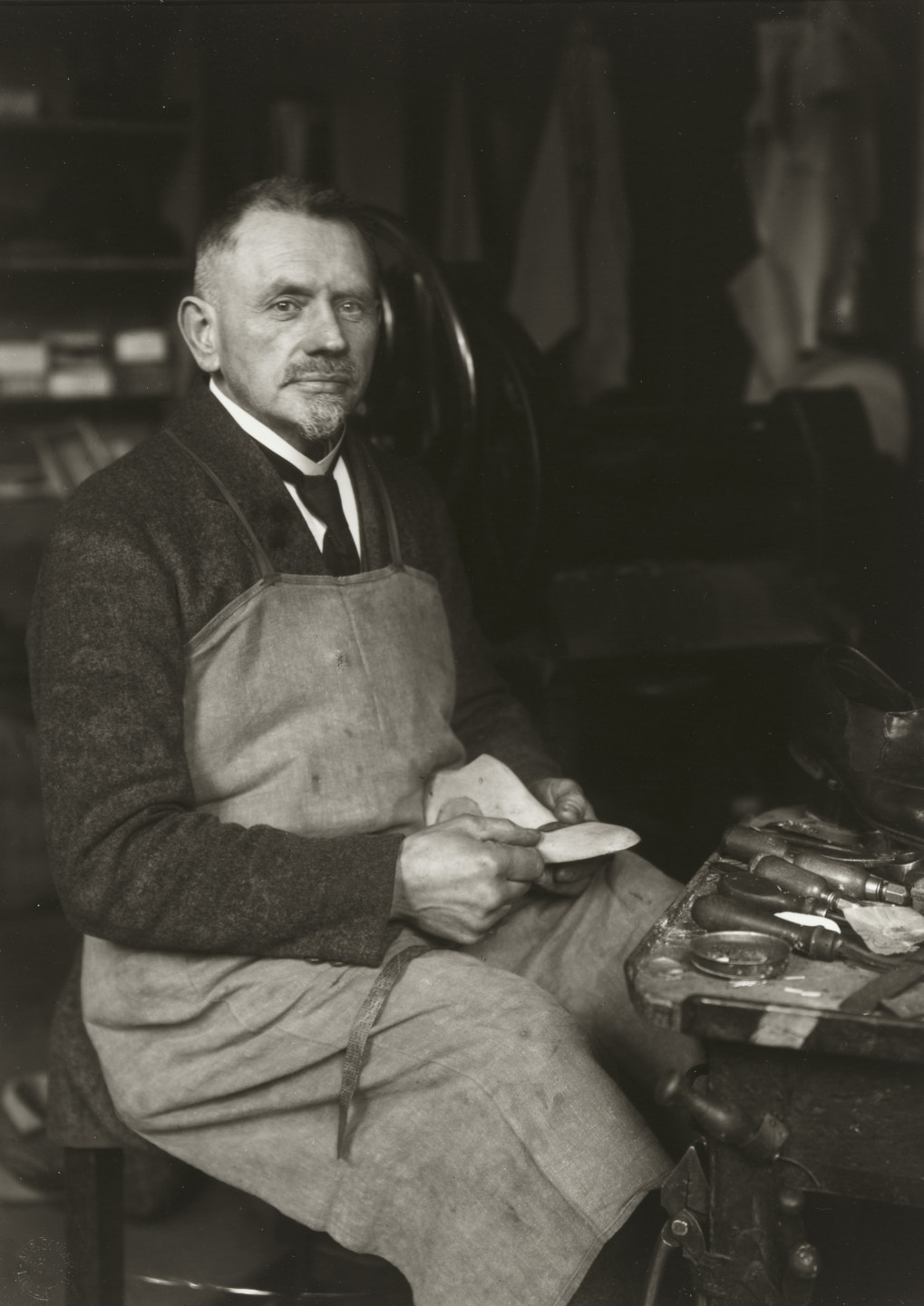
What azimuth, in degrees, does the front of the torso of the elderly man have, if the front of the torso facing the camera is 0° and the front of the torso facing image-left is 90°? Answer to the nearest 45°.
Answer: approximately 315°

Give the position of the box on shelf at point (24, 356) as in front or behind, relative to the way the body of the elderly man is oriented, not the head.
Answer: behind

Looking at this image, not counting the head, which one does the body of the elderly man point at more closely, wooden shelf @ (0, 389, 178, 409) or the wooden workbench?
the wooden workbench

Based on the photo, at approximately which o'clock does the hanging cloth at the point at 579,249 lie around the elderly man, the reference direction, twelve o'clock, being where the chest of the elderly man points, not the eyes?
The hanging cloth is roughly at 8 o'clock from the elderly man.
